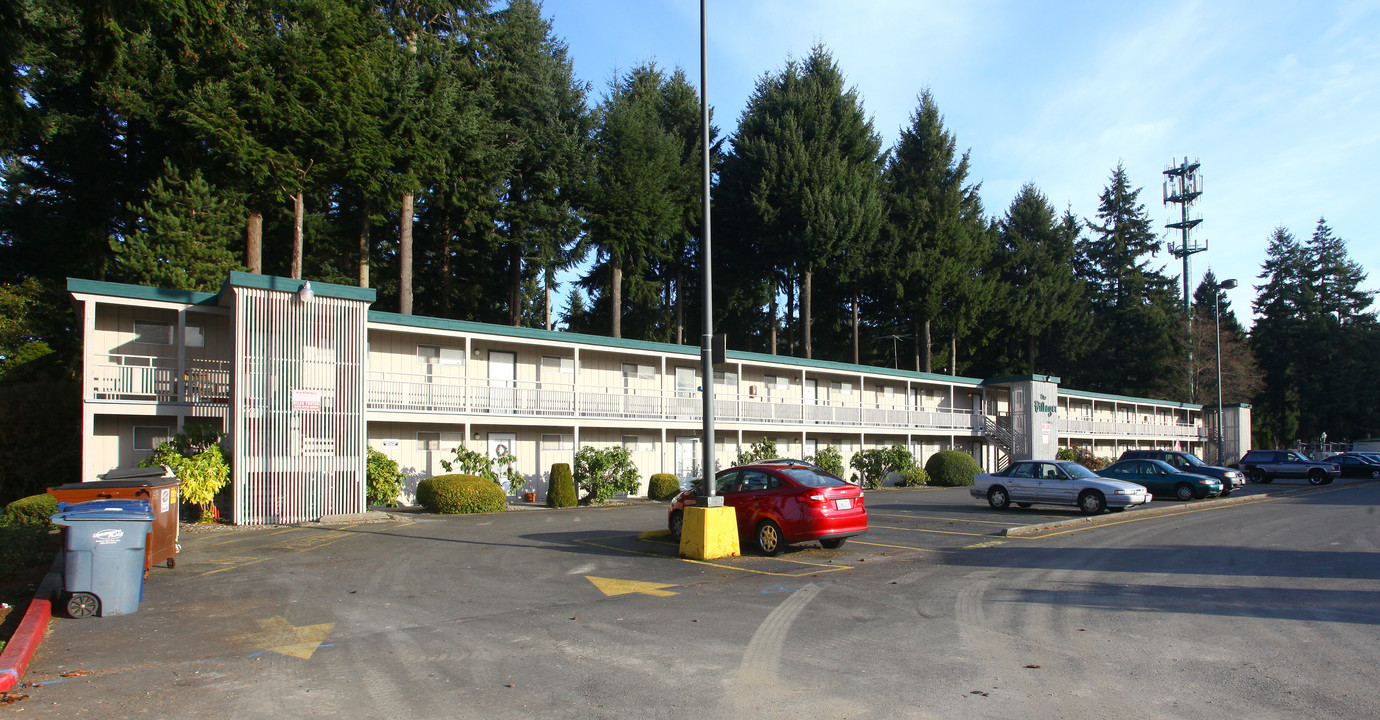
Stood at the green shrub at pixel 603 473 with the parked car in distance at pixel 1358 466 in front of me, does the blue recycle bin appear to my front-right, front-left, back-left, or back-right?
back-right

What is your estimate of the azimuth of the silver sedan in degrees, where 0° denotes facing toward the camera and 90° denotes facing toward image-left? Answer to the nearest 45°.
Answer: approximately 315°

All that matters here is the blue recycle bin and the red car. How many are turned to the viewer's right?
1

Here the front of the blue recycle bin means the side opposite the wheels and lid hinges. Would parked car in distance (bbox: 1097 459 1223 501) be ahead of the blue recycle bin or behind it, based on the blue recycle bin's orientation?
ahead

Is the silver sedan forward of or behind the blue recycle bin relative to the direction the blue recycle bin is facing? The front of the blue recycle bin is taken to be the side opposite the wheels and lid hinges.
forward

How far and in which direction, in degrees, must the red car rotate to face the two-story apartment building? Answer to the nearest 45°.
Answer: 0° — it already faces it

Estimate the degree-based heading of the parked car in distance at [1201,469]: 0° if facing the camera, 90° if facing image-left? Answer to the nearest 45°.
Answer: approximately 315°

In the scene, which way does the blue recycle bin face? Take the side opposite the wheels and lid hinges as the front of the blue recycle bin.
to the viewer's right

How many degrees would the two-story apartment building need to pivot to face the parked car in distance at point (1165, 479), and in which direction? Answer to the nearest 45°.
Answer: approximately 45° to its left

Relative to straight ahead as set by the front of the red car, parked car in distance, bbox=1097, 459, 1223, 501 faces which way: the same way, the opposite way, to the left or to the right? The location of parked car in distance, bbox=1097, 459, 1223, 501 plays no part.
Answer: the opposite way

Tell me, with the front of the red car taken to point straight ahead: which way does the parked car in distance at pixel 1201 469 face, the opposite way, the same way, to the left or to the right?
the opposite way
